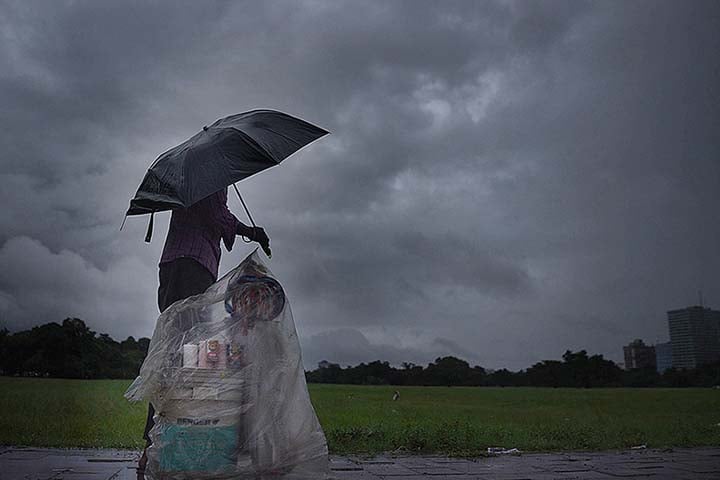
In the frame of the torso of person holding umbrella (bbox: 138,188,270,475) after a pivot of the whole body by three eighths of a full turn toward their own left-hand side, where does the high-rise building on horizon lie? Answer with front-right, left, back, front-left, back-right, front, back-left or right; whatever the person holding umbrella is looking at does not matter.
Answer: right

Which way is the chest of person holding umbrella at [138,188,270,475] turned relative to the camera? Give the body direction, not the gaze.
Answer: to the viewer's right
